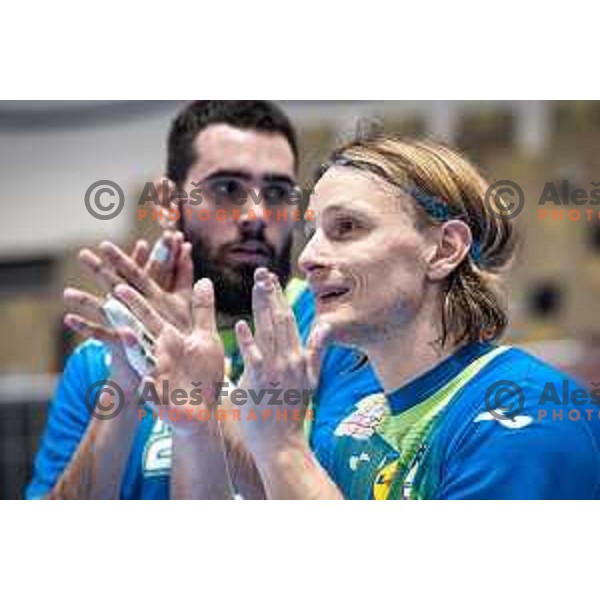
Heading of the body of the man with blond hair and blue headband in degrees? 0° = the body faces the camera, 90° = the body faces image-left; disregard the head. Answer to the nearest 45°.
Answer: approximately 45°
